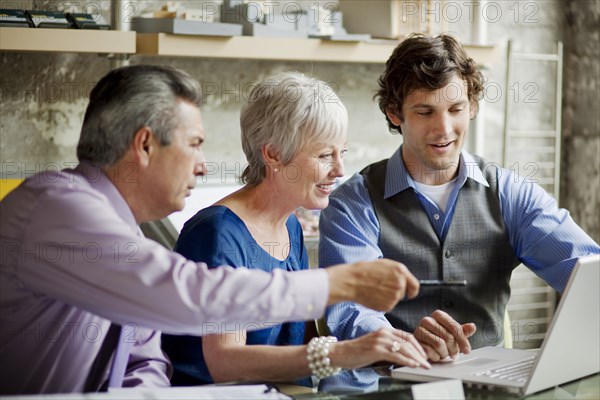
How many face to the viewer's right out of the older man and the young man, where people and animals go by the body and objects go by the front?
1

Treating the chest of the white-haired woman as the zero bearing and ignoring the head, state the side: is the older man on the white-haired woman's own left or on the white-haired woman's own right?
on the white-haired woman's own right

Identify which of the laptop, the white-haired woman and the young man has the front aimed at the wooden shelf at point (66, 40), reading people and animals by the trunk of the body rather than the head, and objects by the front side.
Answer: the laptop

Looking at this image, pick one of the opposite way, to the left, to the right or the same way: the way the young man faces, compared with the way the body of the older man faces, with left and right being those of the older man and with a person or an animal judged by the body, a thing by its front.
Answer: to the right

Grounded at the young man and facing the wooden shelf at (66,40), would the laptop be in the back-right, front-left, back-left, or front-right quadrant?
back-left

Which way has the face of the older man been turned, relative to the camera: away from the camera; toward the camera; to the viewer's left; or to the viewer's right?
to the viewer's right

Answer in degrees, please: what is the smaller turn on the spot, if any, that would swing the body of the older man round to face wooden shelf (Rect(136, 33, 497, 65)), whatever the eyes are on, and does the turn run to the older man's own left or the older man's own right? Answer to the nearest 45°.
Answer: approximately 90° to the older man's own left

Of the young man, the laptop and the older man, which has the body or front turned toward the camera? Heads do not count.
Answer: the young man

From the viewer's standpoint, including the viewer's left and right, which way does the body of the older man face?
facing to the right of the viewer

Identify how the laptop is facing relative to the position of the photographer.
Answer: facing away from the viewer and to the left of the viewer

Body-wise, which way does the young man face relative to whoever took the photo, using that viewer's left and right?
facing the viewer

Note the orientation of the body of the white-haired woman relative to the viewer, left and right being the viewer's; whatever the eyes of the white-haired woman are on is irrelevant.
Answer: facing the viewer and to the right of the viewer

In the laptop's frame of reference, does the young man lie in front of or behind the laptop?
in front

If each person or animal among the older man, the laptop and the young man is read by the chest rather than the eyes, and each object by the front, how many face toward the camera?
1

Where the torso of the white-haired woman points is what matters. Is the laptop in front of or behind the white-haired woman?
in front
